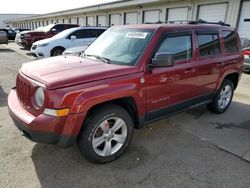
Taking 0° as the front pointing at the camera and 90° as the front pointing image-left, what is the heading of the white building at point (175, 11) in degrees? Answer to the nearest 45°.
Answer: approximately 45°

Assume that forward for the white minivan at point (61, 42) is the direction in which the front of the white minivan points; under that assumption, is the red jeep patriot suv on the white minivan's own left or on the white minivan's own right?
on the white minivan's own left

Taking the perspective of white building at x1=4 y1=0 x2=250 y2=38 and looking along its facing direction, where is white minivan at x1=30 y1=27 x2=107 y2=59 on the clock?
The white minivan is roughly at 12 o'clock from the white building.

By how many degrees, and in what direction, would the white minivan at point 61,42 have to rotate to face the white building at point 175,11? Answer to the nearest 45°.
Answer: approximately 180°

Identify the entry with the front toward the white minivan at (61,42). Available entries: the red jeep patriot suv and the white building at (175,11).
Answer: the white building

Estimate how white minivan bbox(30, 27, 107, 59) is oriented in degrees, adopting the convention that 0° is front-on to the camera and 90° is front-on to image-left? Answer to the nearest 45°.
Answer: approximately 45°

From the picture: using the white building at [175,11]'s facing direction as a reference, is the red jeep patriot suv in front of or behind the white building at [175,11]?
in front

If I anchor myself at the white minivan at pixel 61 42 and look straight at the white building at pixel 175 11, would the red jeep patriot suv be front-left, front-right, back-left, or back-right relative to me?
back-right

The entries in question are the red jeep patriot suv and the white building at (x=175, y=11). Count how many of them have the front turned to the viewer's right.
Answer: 0
